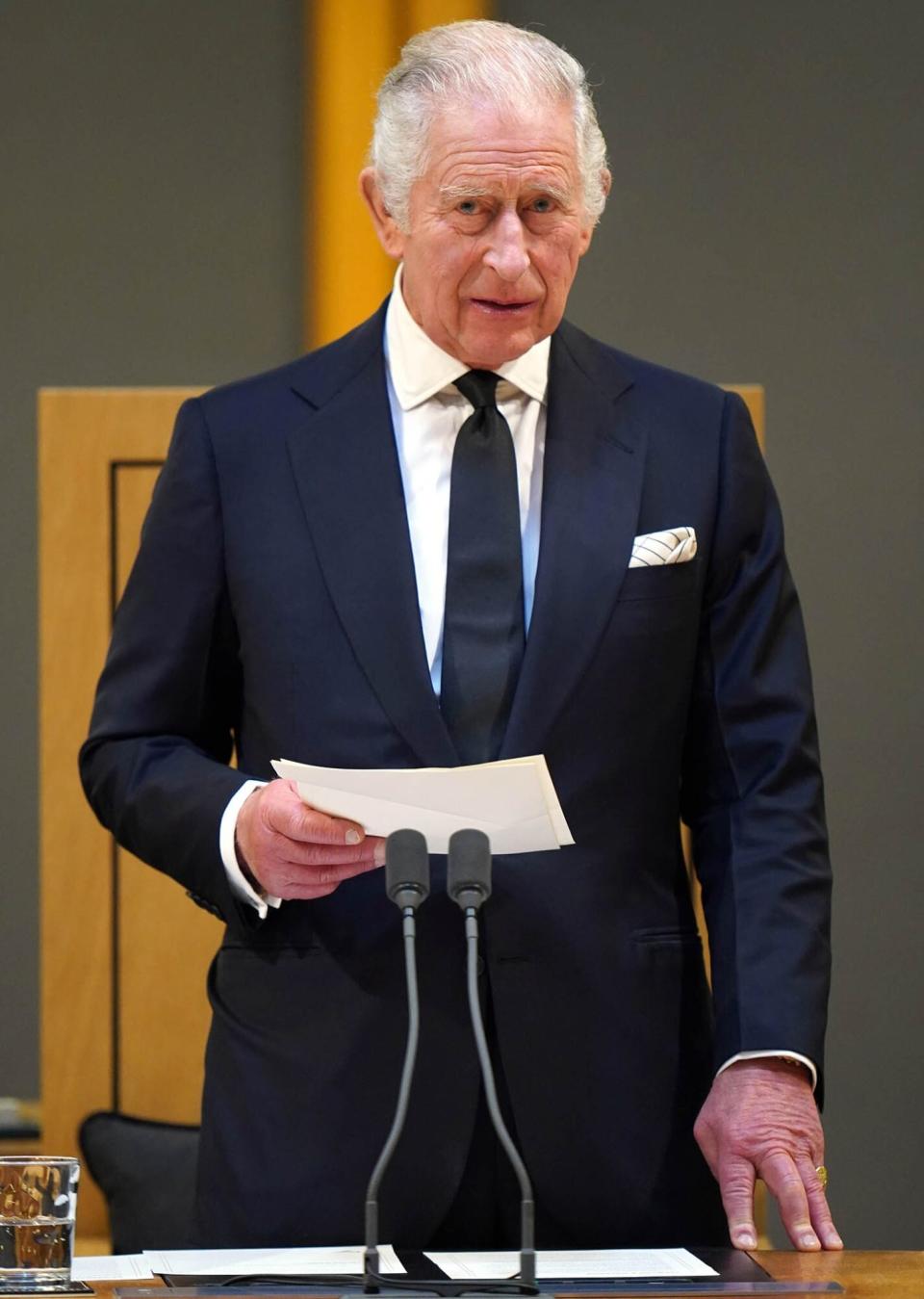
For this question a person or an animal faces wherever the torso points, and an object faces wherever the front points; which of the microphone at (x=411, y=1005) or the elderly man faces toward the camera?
the elderly man

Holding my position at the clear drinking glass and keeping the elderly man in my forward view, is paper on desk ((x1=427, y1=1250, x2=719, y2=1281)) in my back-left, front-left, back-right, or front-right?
front-right

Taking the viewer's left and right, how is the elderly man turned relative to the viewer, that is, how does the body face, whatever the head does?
facing the viewer

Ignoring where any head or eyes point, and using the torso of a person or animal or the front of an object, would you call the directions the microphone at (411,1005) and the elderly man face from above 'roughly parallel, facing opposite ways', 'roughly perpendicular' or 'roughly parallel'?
roughly parallel, facing opposite ways

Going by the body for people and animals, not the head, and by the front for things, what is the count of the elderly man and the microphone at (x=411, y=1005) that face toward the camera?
1

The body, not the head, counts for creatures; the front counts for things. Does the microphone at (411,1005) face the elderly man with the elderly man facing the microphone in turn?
yes

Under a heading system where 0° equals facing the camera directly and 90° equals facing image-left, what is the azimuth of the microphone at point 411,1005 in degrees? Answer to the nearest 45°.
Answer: approximately 180°

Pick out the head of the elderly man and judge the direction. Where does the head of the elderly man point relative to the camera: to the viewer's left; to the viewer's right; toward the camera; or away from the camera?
toward the camera
